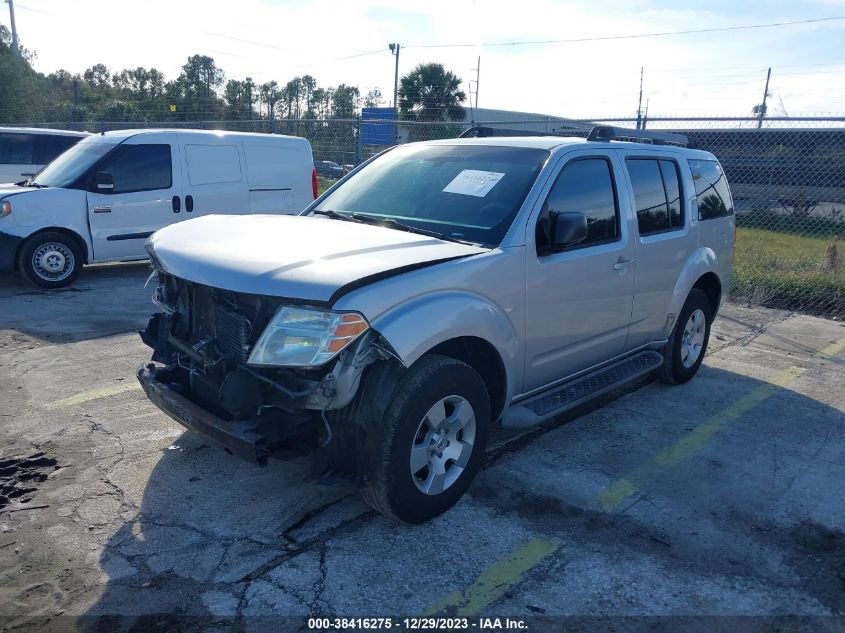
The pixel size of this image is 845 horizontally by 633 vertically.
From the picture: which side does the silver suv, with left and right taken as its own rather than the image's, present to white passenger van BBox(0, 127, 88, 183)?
right

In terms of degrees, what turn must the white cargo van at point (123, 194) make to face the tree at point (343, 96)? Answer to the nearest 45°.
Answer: approximately 90° to its right

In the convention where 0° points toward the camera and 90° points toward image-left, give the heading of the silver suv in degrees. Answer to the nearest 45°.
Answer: approximately 45°

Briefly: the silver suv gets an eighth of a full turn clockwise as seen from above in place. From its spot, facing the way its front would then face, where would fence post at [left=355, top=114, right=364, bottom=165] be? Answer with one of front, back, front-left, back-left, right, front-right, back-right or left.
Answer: right

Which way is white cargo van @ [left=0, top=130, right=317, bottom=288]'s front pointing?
to the viewer's left

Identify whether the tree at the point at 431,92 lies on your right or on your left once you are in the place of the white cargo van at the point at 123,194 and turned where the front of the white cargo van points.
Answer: on your right

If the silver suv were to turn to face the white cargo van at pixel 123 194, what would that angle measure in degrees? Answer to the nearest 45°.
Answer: approximately 90° to its right
